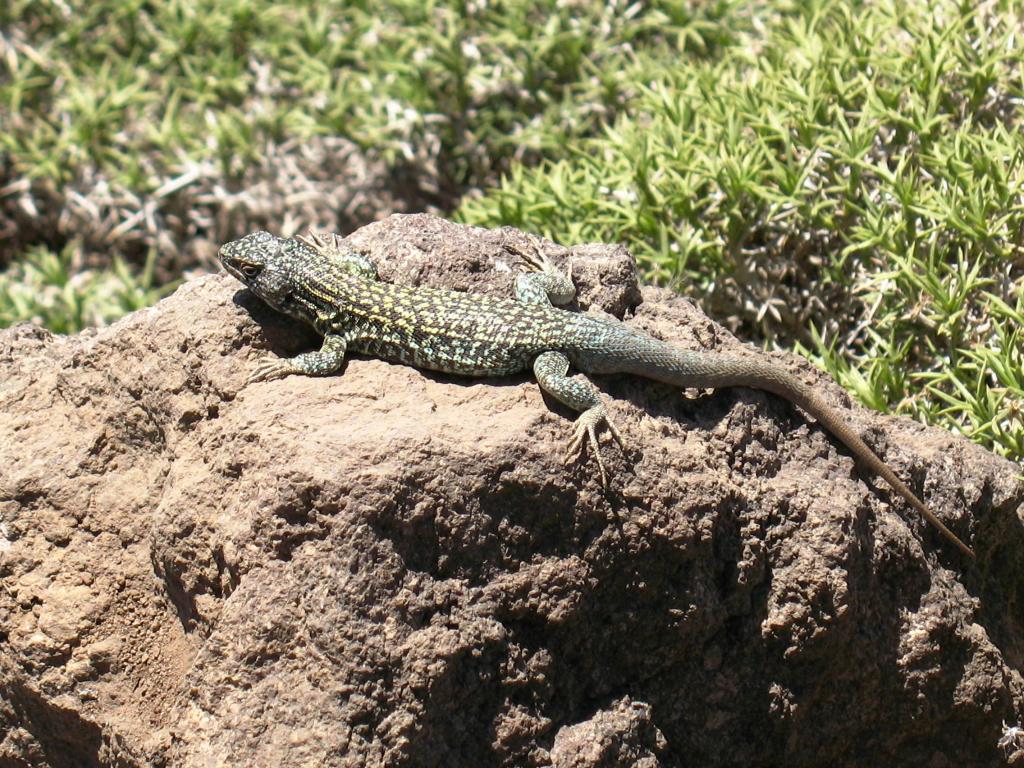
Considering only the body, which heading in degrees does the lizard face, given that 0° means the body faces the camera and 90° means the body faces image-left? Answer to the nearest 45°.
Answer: approximately 90°
